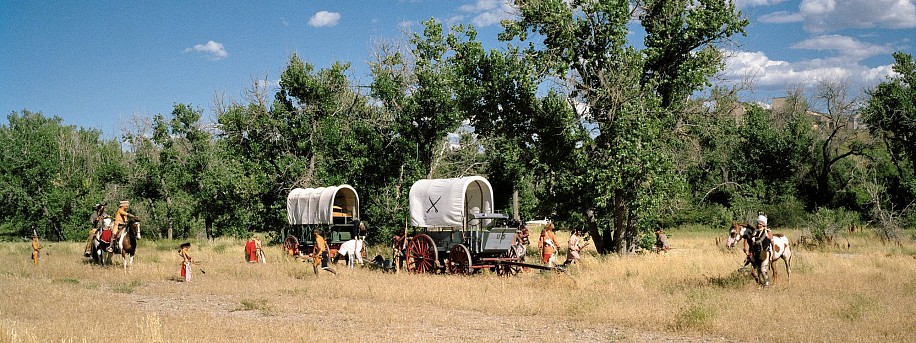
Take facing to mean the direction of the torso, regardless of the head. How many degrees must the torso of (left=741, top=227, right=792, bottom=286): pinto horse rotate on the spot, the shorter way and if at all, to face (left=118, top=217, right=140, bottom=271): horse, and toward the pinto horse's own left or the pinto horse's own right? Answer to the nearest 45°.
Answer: approximately 45° to the pinto horse's own right

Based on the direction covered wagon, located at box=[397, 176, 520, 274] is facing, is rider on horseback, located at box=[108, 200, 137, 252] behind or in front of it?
behind

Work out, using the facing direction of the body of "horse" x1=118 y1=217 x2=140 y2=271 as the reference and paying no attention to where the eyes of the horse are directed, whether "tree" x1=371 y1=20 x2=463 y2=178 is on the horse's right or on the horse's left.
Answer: on the horse's left

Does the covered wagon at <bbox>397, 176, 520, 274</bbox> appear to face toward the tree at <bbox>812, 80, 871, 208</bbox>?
no

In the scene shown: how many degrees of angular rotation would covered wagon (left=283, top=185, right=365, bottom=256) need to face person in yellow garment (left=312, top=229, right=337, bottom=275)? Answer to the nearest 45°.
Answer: approximately 45° to its right

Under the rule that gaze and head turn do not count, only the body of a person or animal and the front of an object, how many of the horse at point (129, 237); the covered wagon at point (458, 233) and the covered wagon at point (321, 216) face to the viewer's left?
0

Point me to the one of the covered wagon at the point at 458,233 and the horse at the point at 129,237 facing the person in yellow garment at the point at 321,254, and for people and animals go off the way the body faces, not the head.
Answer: the horse

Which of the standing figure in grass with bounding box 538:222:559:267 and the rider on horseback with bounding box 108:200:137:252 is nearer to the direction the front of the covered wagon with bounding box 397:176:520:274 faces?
the standing figure in grass

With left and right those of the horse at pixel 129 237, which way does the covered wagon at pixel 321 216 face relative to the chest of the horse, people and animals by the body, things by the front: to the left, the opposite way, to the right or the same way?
the same way

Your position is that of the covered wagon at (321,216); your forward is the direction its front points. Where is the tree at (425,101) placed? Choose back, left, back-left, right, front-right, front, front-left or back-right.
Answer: left

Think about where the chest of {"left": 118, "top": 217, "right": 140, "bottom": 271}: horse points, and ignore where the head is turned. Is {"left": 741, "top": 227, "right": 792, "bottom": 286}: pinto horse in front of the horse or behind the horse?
in front

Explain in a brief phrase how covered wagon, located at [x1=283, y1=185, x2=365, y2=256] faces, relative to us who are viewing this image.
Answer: facing the viewer and to the right of the viewer
